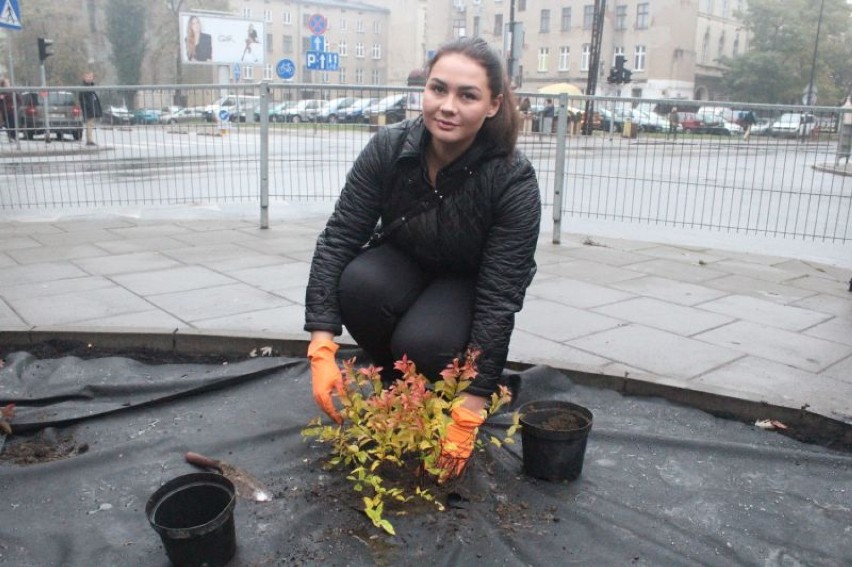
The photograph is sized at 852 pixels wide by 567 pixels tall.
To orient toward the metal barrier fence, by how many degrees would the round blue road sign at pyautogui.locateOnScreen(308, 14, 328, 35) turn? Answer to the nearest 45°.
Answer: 0° — it already faces it

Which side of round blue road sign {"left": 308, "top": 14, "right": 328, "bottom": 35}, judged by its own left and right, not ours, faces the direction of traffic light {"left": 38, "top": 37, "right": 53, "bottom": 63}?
right

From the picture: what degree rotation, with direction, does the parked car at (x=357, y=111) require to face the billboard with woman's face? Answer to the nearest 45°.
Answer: approximately 45° to its right

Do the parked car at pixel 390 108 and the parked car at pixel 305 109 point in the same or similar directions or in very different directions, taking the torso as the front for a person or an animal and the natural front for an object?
same or similar directions

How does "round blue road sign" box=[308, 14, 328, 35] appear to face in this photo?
toward the camera

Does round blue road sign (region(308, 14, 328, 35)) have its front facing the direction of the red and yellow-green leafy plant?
yes

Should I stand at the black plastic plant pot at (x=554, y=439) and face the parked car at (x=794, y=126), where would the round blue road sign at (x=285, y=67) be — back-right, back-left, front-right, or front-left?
front-left

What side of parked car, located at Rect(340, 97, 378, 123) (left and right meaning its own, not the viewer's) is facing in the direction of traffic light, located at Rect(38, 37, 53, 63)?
front

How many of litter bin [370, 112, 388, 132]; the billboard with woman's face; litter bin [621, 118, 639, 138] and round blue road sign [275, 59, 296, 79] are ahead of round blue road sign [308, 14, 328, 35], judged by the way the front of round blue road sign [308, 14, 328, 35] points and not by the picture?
2

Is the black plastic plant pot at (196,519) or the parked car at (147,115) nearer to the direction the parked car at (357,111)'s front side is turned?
the black plastic plant pot

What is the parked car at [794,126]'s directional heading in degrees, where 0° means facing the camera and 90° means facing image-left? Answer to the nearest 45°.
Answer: approximately 45°

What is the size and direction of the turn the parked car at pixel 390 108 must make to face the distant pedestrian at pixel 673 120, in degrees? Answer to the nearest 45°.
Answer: approximately 135° to its left

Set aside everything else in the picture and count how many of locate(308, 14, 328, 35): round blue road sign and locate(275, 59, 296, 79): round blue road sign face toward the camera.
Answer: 2

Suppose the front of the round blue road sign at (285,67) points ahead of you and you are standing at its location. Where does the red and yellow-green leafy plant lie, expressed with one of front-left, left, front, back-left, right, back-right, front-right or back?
front
